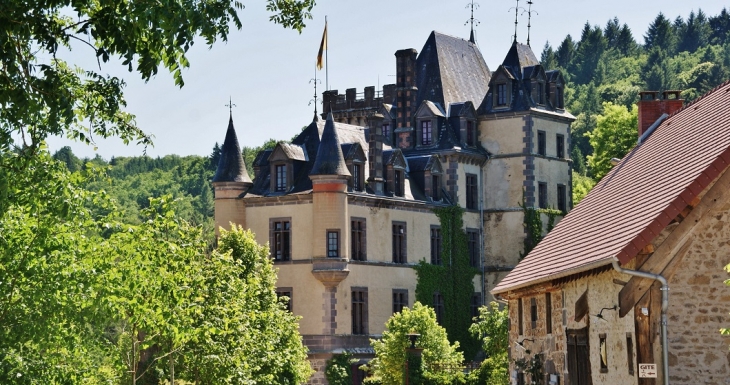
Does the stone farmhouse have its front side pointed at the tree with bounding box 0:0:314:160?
yes

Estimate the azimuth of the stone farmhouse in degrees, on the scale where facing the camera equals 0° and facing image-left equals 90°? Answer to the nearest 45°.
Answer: approximately 45°
